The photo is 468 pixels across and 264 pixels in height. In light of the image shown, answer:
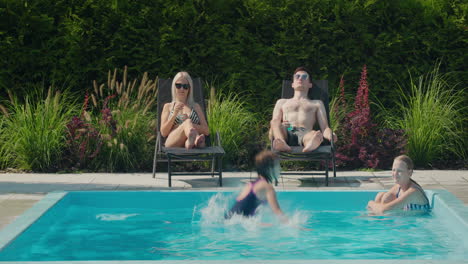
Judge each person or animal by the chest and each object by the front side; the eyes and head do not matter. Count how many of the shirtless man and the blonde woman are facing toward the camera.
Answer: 2

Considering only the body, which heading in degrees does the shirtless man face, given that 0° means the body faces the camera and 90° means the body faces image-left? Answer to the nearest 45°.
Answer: approximately 0°

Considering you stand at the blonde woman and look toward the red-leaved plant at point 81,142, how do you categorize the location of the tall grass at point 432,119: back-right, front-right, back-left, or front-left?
back-right

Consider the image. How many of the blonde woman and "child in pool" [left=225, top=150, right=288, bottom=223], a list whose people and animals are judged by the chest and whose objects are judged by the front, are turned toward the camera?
1

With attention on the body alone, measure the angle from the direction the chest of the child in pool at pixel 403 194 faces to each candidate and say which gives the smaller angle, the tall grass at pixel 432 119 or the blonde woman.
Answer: the blonde woman

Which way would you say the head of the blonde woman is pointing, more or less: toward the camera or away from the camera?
toward the camera

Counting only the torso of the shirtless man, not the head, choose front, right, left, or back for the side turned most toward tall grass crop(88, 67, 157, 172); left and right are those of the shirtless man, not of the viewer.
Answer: right

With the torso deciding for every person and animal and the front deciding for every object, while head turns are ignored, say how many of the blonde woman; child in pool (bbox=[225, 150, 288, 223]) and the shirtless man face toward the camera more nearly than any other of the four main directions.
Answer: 2

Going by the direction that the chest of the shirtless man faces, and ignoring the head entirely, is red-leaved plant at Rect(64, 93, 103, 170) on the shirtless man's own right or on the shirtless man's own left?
on the shirtless man's own right

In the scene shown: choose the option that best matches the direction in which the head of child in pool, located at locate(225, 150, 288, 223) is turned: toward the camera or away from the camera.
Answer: away from the camera

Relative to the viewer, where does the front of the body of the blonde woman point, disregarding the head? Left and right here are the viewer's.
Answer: facing the viewer

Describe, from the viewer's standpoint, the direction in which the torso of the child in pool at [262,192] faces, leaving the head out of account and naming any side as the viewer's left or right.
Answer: facing away from the viewer and to the right of the viewer

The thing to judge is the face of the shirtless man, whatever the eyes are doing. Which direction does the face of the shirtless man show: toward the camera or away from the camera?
toward the camera

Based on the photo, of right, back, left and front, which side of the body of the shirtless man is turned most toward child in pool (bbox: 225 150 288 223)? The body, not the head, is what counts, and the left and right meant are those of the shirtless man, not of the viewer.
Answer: front

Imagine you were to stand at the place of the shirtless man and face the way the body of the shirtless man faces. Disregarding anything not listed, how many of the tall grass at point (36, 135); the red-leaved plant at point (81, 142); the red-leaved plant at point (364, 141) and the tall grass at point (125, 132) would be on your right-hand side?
3
